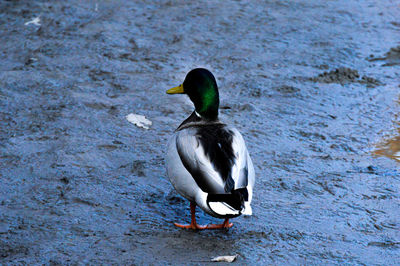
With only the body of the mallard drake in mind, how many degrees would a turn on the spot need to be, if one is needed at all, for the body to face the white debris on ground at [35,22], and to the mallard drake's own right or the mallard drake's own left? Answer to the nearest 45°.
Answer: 0° — it already faces it

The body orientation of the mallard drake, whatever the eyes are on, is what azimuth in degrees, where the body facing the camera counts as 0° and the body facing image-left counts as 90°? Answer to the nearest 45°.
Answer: approximately 135°
